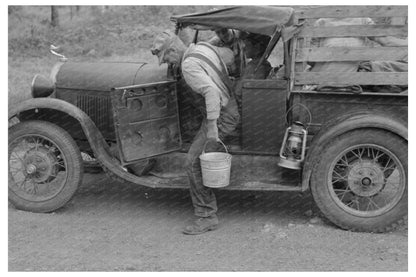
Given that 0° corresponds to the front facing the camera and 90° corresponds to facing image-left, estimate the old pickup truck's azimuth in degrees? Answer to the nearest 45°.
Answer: approximately 90°
